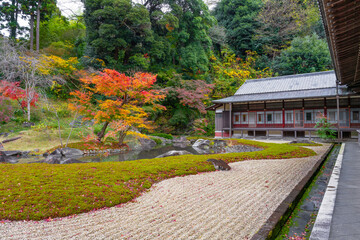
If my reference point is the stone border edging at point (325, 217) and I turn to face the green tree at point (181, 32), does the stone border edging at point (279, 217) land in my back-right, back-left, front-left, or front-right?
front-left

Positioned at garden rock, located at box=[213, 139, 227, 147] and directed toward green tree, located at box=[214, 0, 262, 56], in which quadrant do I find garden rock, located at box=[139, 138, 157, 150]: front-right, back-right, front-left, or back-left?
back-left

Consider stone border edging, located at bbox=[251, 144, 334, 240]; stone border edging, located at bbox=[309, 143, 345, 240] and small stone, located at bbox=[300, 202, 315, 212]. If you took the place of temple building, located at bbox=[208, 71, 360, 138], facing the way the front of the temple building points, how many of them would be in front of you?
3

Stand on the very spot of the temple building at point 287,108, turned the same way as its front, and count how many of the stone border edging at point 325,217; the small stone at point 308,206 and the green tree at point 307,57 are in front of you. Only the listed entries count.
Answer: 2

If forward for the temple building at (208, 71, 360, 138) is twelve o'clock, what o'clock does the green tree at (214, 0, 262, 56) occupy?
The green tree is roughly at 5 o'clock from the temple building.

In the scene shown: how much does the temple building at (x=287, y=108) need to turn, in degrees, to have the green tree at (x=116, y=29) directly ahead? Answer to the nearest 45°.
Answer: approximately 90° to its right

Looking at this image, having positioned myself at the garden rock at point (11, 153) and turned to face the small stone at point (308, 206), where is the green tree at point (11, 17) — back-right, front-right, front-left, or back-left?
back-left

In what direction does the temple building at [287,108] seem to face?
toward the camera

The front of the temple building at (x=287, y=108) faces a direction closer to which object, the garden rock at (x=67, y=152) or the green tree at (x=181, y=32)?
the garden rock

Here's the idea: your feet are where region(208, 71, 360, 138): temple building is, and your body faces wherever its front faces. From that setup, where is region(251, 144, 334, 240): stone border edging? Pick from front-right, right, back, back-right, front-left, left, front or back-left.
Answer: front

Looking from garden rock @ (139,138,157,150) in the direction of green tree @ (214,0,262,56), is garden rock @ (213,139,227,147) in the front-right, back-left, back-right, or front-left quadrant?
front-right

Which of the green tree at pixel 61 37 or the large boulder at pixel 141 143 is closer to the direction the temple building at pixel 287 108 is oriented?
the large boulder

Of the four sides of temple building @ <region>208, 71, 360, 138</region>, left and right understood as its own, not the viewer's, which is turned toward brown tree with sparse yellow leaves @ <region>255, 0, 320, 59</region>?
back

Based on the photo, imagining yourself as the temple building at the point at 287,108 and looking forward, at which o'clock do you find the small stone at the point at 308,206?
The small stone is roughly at 12 o'clock from the temple building.

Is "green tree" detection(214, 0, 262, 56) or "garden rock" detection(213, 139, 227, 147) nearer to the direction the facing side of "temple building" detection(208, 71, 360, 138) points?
the garden rock
